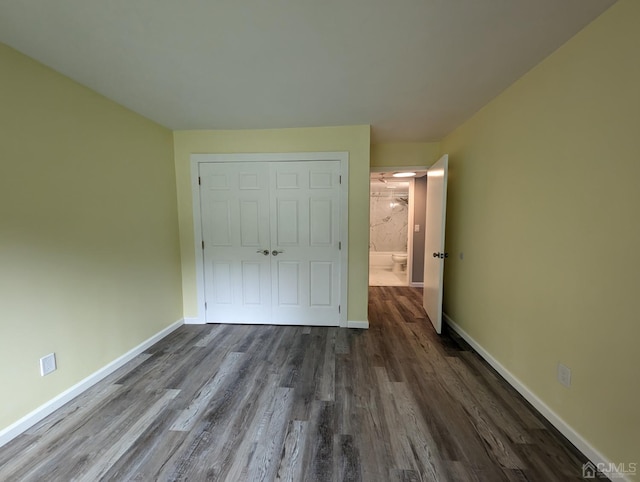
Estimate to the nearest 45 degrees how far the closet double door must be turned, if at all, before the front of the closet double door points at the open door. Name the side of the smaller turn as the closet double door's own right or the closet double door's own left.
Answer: approximately 90° to the closet double door's own left

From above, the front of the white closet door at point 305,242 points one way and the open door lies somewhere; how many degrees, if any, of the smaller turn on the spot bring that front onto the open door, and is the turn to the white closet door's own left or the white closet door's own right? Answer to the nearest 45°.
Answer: approximately 90° to the white closet door's own left

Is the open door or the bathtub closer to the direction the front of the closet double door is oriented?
the open door

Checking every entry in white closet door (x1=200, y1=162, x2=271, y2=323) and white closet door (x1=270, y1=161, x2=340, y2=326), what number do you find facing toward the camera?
2

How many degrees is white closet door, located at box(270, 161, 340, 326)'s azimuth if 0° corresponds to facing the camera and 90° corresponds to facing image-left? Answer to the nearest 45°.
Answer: approximately 0°

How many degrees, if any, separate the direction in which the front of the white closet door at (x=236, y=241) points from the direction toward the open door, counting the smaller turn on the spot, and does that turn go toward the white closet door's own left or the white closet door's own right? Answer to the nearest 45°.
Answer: approximately 90° to the white closet door's own left

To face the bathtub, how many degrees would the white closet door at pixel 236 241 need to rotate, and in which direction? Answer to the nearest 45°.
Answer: approximately 135° to its left

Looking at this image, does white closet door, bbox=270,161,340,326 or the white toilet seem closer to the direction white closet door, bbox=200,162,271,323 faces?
the white closet door

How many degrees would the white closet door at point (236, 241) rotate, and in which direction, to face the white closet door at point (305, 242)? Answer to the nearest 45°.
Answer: approximately 45° to its left

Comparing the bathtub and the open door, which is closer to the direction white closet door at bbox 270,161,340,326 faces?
the open door

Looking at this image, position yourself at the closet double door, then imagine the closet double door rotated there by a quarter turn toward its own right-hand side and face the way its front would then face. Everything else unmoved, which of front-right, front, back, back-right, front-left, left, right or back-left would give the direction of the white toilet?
back-right
